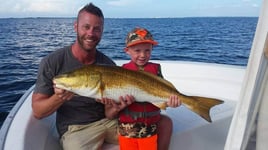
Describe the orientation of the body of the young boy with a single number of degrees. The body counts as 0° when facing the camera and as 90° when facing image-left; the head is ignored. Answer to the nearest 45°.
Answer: approximately 0°

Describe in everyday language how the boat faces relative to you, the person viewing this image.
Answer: facing away from the viewer and to the left of the viewer
